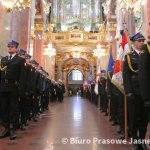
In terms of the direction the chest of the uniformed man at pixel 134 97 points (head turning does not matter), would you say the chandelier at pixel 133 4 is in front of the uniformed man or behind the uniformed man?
behind

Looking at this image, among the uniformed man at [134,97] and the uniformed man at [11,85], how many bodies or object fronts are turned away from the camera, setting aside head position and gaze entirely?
0

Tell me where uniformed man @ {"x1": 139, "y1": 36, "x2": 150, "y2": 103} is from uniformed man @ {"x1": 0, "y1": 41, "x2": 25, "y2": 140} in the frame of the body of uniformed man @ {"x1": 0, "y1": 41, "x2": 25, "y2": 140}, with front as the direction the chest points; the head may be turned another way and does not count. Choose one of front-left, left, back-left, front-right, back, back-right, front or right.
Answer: left
